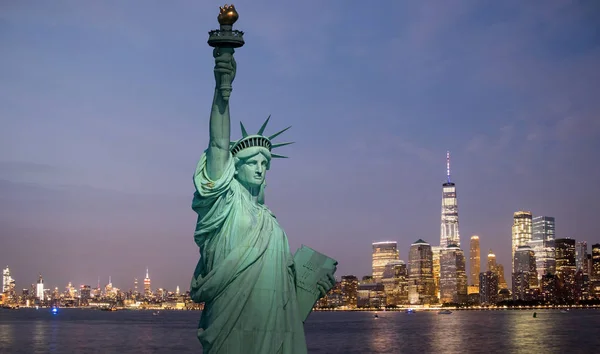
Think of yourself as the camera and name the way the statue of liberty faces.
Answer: facing the viewer and to the right of the viewer
